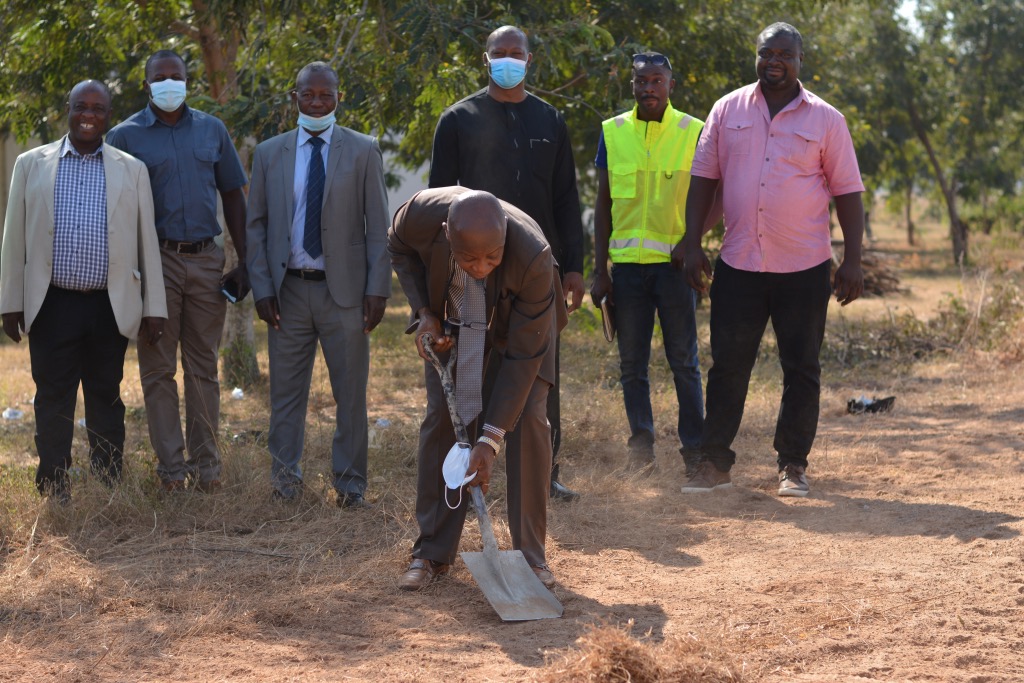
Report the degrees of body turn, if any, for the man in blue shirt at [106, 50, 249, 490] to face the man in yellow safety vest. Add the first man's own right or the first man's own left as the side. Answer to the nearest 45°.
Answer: approximately 90° to the first man's own left

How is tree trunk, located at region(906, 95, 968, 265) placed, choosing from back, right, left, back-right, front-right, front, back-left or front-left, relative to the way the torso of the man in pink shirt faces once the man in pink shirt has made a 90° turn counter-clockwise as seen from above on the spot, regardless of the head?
left

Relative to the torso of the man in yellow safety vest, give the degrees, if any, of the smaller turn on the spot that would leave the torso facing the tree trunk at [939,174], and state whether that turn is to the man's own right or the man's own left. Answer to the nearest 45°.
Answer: approximately 180°

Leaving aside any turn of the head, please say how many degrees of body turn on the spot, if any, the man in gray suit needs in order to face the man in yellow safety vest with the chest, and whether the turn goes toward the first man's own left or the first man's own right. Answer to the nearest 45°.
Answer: approximately 90° to the first man's own left

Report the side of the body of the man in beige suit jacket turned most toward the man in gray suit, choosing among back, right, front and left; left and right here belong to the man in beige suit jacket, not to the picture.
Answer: left

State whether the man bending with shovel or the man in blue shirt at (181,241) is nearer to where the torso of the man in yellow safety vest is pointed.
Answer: the man bending with shovel

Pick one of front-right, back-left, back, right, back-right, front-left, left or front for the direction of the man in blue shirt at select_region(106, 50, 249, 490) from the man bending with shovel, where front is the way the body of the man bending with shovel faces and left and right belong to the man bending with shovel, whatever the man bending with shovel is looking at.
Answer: back-right
